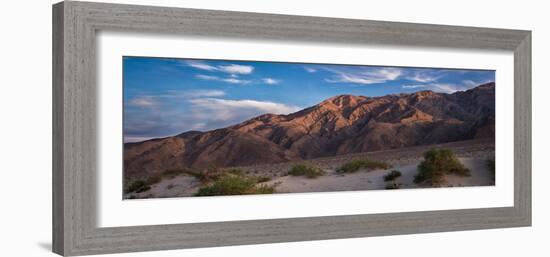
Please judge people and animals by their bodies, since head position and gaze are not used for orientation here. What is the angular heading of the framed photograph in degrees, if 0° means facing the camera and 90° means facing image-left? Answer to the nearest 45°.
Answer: approximately 315°
